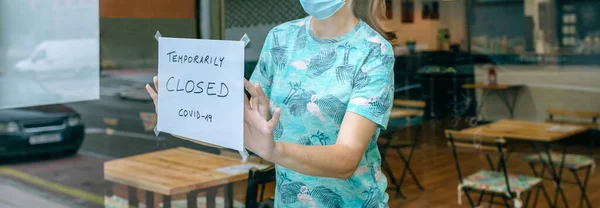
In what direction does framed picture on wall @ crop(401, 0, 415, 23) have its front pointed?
toward the camera

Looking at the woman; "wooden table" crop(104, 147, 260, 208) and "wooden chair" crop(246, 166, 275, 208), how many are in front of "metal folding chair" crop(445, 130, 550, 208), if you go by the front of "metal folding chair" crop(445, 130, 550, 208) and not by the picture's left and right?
0

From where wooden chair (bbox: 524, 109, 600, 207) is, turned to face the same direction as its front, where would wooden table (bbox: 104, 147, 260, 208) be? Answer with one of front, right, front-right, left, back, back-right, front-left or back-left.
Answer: front

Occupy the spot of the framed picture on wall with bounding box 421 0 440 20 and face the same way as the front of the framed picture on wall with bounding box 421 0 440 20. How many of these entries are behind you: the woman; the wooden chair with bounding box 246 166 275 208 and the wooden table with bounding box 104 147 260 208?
0

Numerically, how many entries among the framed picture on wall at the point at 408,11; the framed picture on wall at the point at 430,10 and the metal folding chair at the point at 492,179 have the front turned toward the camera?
2

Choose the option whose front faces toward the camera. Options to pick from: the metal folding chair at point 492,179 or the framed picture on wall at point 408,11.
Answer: the framed picture on wall

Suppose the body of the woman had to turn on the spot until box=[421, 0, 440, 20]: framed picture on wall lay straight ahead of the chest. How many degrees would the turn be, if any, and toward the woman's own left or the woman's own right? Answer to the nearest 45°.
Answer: approximately 135° to the woman's own right

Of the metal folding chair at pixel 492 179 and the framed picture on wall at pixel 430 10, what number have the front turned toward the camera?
1

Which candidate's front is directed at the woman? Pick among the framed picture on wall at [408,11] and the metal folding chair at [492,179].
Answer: the framed picture on wall

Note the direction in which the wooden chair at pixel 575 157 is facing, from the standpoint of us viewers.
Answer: facing the viewer and to the left of the viewer

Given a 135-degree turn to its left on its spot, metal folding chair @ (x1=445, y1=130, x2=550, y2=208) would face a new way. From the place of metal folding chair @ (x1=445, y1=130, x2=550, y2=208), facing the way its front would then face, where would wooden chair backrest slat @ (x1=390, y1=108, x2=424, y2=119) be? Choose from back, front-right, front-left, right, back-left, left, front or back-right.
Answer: front-right

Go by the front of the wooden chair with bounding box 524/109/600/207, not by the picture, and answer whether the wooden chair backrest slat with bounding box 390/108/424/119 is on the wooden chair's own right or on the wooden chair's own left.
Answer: on the wooden chair's own right

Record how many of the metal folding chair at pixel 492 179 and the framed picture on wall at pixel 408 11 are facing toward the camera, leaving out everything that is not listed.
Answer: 1

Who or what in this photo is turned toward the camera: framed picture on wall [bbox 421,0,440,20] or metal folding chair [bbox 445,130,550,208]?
the framed picture on wall
